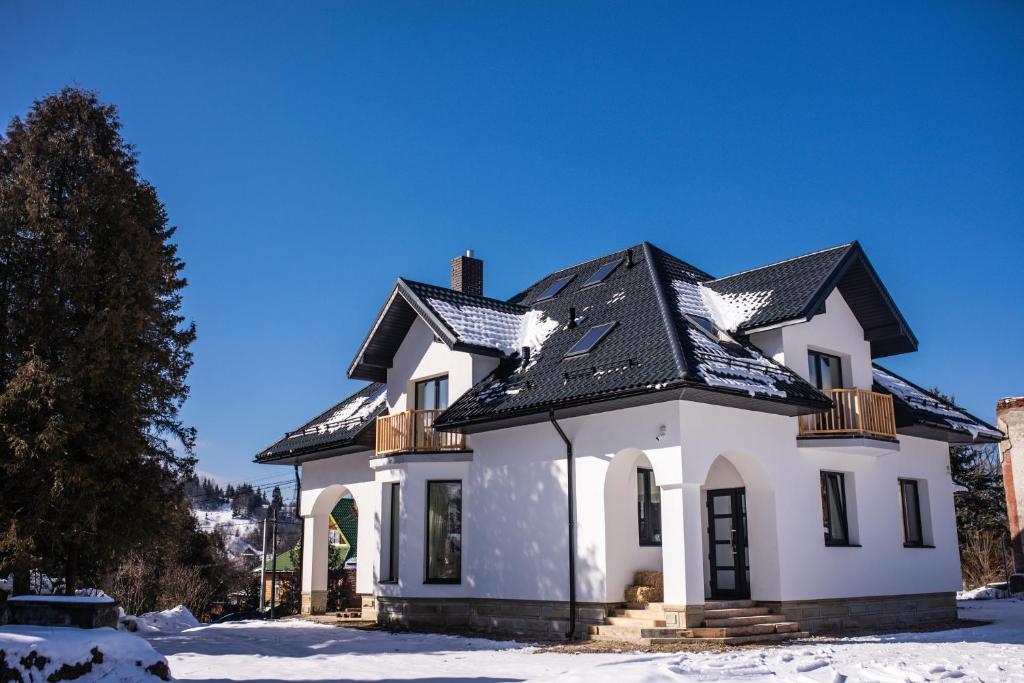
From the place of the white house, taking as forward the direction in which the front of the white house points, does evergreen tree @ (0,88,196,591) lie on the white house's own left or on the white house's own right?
on the white house's own right

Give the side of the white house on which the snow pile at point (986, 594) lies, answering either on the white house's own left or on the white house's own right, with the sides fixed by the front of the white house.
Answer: on the white house's own left

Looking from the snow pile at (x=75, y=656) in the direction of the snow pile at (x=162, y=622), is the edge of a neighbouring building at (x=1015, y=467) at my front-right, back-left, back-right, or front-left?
front-right

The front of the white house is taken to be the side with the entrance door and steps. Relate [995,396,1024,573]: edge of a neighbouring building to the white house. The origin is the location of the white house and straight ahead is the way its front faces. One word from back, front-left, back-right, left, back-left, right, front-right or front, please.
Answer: left

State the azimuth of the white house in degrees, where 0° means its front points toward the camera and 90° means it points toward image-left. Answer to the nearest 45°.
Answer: approximately 315°

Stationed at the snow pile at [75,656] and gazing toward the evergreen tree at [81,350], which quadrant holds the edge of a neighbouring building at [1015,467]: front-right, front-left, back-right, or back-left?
front-right

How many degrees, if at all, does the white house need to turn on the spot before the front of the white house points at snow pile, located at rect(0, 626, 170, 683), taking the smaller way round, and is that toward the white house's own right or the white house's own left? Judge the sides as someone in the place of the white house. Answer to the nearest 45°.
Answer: approximately 90° to the white house's own right

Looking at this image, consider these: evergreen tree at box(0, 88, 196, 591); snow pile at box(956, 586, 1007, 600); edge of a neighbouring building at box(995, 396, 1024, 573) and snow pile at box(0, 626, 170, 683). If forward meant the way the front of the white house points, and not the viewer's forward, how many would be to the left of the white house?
2
